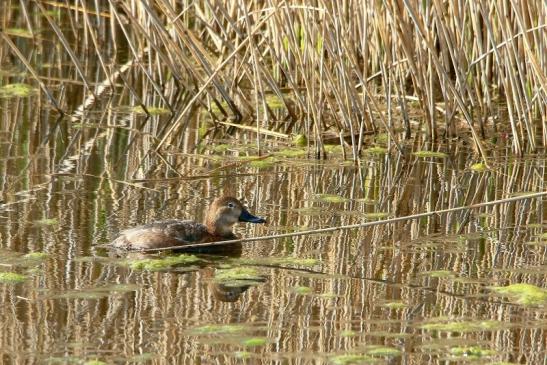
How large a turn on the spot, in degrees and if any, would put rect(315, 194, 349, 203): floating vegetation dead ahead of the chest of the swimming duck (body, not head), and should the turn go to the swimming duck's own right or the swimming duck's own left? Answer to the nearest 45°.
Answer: approximately 45° to the swimming duck's own left

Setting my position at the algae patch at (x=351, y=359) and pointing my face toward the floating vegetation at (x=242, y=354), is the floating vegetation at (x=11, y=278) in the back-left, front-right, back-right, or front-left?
front-right

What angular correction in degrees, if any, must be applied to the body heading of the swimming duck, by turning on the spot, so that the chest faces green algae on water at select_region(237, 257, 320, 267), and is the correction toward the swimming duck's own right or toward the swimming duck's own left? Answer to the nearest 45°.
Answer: approximately 45° to the swimming duck's own right

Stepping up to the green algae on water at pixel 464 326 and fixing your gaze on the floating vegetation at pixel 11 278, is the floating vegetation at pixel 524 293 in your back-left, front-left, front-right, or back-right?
back-right

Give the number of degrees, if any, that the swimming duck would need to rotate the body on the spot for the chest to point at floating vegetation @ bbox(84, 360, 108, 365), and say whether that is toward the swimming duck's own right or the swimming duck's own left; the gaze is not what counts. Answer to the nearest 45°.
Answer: approximately 90° to the swimming duck's own right

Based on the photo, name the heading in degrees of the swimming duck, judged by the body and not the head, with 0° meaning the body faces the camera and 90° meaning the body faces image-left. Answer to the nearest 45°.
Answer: approximately 270°

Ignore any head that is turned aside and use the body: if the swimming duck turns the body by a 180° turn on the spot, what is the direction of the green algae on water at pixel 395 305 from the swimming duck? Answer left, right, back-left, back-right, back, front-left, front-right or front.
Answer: back-left

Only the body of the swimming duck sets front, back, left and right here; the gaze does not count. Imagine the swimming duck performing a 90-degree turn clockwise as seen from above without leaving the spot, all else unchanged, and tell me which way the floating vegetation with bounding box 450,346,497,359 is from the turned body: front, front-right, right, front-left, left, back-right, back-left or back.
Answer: front-left

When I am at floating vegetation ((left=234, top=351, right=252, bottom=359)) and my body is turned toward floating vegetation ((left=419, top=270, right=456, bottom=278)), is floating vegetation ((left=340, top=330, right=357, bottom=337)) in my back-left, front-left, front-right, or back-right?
front-right

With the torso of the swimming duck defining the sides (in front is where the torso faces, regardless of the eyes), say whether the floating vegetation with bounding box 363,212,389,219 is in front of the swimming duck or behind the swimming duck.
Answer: in front

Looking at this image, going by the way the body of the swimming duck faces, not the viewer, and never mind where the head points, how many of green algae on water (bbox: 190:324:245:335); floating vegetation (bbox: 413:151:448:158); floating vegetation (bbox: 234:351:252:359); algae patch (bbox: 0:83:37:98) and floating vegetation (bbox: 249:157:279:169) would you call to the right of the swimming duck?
2
